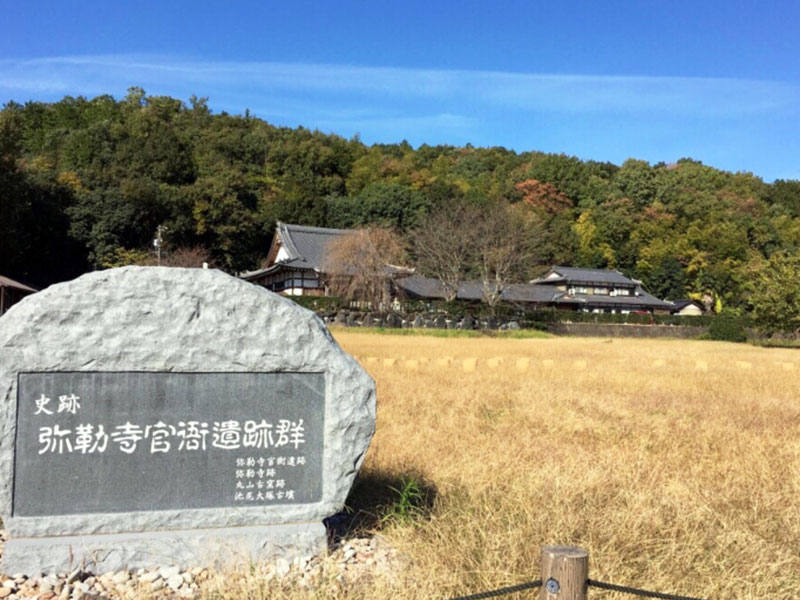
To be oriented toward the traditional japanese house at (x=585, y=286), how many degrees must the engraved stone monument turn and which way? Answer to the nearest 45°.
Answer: approximately 135° to its left

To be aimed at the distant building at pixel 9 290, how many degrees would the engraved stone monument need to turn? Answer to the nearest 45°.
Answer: approximately 180°

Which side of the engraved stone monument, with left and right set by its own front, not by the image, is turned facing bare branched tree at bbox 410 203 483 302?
back

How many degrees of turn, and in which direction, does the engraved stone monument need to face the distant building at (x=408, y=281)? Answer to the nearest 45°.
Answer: approximately 180°

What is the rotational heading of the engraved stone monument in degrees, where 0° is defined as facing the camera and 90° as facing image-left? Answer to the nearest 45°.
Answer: approximately 0°

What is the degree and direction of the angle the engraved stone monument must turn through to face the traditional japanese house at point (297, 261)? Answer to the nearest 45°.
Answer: approximately 180°

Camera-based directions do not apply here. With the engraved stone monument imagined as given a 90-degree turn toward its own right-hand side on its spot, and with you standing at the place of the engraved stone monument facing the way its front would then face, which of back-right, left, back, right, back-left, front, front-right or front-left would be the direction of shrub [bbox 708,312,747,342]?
back-right

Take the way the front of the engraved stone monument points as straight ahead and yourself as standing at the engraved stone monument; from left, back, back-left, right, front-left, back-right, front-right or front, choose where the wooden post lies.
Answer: front-left

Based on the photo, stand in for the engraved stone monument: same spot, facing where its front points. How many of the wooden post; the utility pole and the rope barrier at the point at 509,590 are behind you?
1

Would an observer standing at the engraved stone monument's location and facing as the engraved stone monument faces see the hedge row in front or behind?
behind
